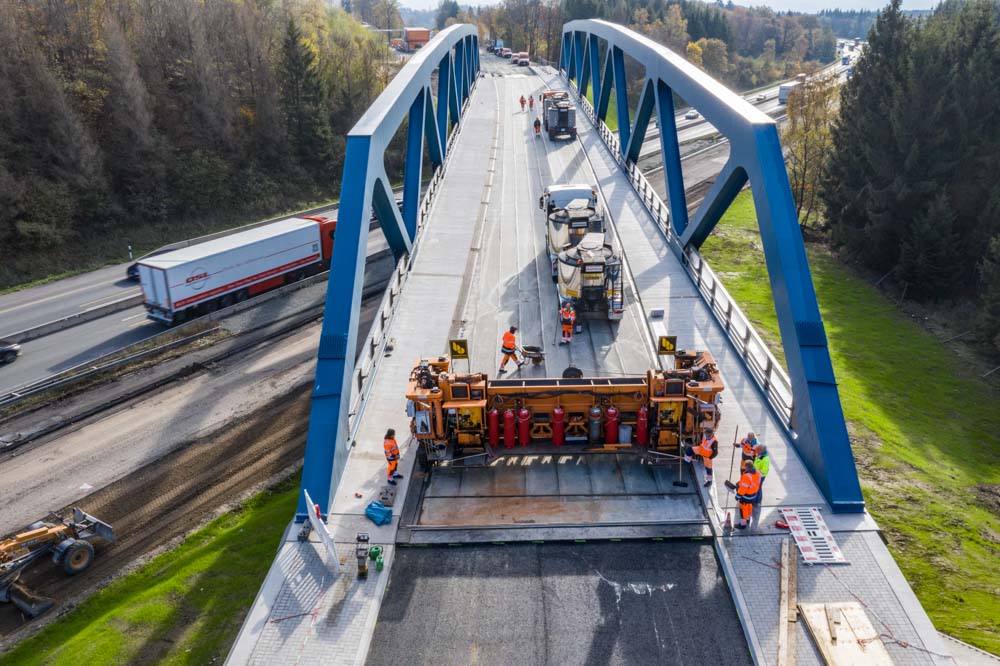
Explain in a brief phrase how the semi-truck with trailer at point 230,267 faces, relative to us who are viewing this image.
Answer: facing away from the viewer and to the right of the viewer

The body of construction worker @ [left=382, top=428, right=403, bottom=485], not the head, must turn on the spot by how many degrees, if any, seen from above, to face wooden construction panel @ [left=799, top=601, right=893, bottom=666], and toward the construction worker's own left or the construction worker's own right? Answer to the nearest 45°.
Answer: approximately 45° to the construction worker's own right

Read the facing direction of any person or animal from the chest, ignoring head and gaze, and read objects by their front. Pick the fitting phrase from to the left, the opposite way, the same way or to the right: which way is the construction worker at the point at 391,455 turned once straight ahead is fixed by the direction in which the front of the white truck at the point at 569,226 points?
to the right

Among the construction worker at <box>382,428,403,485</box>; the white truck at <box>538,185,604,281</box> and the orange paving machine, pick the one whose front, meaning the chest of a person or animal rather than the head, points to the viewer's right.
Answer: the construction worker

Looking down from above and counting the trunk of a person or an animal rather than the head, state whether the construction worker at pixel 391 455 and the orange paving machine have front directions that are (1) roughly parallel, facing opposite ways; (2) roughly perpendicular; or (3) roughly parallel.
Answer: roughly perpendicular

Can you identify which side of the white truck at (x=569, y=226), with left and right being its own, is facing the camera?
back

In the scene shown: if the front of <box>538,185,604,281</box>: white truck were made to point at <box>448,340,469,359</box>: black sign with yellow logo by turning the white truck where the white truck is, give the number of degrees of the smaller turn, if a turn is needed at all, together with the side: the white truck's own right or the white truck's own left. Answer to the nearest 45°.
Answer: approximately 180°

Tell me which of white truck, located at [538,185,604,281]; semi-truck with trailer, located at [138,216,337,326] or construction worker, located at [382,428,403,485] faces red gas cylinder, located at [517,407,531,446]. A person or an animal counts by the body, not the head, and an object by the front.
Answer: the construction worker

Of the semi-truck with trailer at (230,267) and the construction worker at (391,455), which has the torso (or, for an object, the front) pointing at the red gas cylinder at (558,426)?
the construction worker

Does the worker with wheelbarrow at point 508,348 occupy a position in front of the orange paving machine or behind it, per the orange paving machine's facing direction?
behind

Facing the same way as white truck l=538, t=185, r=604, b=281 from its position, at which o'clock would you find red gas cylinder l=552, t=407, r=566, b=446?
The red gas cylinder is roughly at 6 o'clock from the white truck.

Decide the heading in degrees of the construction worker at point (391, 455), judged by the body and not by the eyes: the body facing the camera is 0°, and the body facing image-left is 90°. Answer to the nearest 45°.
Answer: approximately 270°
